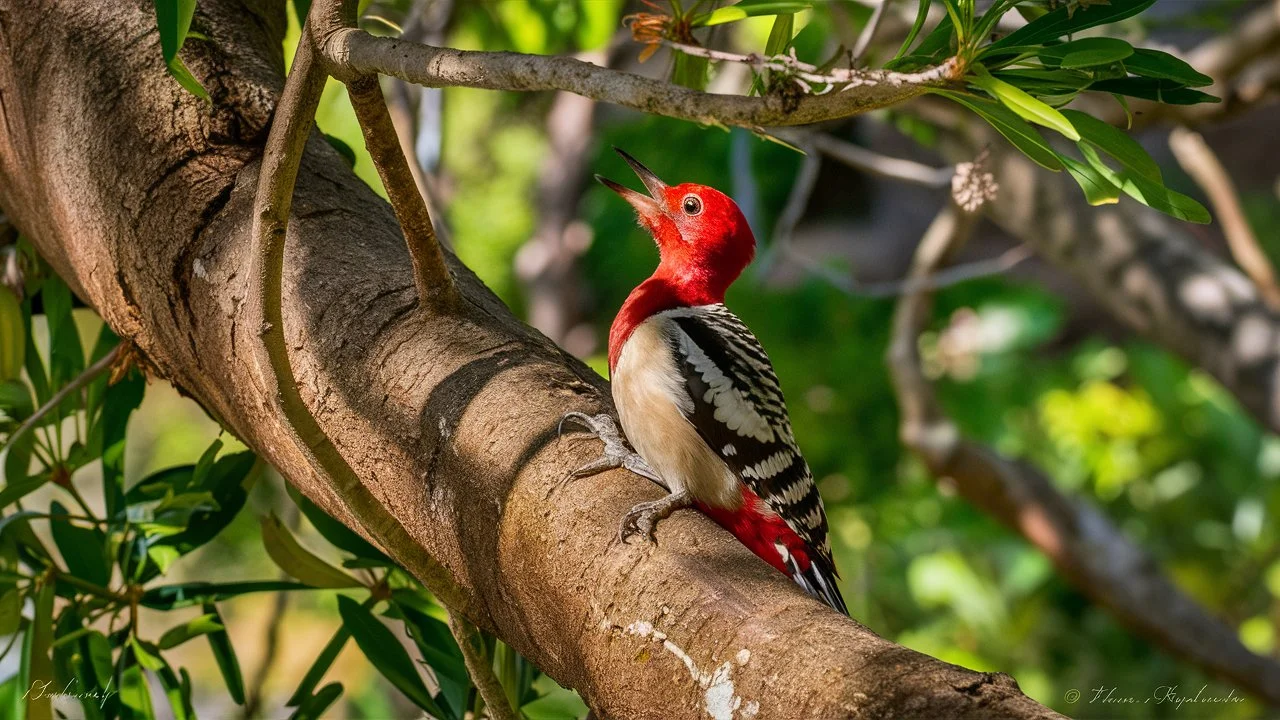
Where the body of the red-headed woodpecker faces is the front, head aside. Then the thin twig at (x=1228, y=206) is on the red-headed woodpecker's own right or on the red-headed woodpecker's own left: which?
on the red-headed woodpecker's own right

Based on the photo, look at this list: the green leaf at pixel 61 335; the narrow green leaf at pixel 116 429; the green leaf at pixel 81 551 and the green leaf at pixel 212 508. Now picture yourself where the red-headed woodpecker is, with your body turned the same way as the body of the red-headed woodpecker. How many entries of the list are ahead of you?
4

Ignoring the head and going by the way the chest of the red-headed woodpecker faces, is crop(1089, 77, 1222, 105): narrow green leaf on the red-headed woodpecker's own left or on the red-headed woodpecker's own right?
on the red-headed woodpecker's own left

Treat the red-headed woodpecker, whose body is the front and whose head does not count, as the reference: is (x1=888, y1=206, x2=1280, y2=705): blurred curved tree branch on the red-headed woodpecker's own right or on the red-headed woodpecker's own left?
on the red-headed woodpecker's own right

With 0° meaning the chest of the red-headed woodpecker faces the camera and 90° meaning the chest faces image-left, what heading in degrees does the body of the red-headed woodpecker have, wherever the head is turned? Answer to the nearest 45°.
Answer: approximately 90°

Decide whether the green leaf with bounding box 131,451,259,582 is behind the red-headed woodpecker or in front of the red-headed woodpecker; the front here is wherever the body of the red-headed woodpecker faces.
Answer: in front

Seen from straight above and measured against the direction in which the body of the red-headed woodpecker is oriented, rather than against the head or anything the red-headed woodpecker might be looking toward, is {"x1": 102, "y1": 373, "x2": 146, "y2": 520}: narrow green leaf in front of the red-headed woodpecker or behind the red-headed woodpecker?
in front
